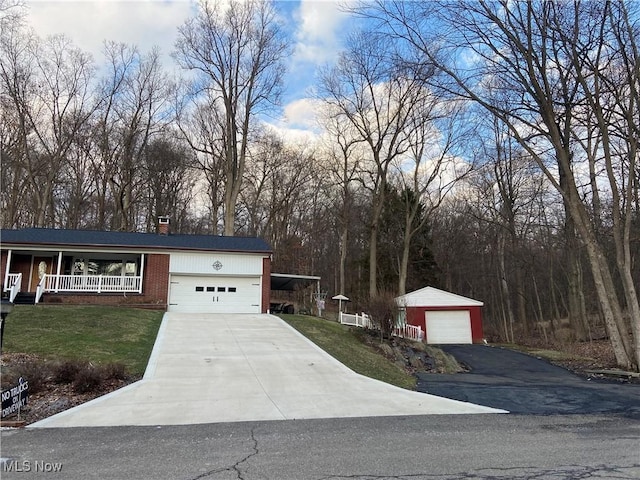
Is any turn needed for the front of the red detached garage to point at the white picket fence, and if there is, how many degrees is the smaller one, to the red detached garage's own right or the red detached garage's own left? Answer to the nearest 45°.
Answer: approximately 45° to the red detached garage's own right

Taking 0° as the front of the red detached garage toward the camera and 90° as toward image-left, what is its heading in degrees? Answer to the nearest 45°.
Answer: approximately 0°

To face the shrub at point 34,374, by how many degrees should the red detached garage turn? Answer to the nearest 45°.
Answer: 0° — it already faces it

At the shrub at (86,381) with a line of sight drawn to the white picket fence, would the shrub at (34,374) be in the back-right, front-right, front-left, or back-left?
back-left

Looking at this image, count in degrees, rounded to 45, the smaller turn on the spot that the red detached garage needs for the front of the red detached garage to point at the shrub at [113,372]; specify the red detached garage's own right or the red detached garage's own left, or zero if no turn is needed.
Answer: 0° — it already faces it
